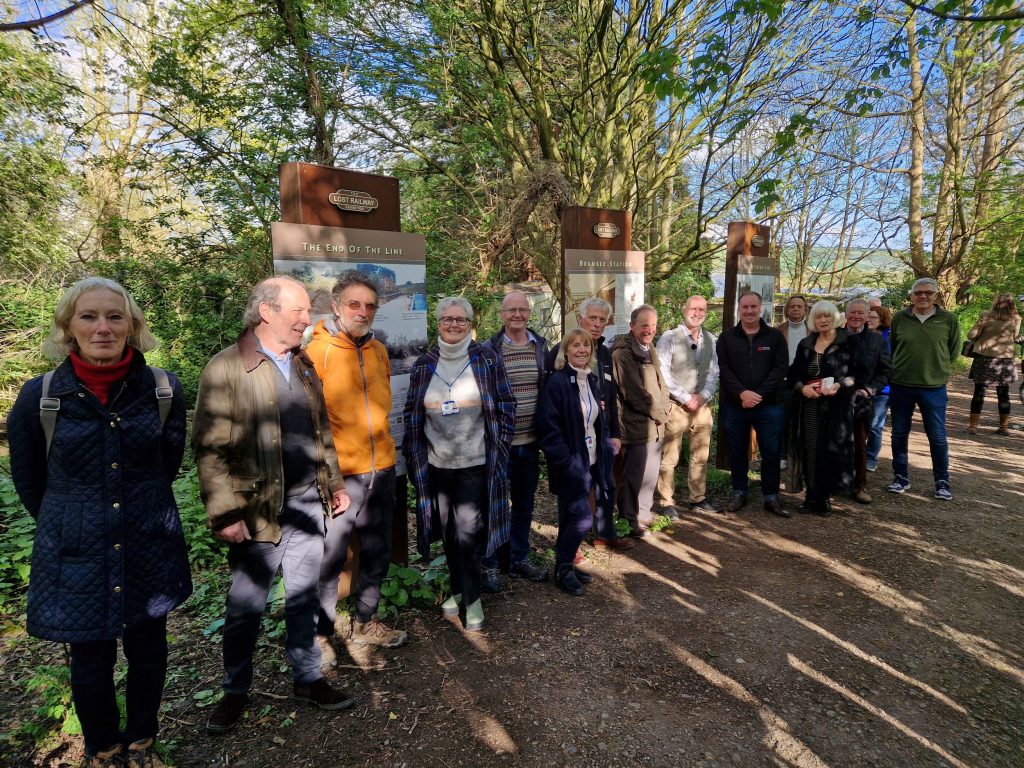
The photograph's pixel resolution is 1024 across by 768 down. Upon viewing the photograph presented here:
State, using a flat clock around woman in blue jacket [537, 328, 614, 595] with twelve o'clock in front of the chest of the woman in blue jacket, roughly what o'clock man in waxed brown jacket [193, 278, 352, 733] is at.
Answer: The man in waxed brown jacket is roughly at 3 o'clock from the woman in blue jacket.

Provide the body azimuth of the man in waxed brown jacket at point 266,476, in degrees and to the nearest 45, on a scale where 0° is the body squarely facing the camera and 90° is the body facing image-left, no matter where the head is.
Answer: approximately 315°

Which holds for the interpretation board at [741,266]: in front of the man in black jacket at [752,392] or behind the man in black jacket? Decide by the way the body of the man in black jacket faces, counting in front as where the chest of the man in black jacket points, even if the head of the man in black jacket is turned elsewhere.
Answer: behind

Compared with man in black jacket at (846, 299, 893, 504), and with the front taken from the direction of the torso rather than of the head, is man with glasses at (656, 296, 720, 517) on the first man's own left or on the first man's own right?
on the first man's own right

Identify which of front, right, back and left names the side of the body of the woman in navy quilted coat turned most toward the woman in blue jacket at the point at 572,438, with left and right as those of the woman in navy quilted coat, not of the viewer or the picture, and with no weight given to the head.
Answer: left
